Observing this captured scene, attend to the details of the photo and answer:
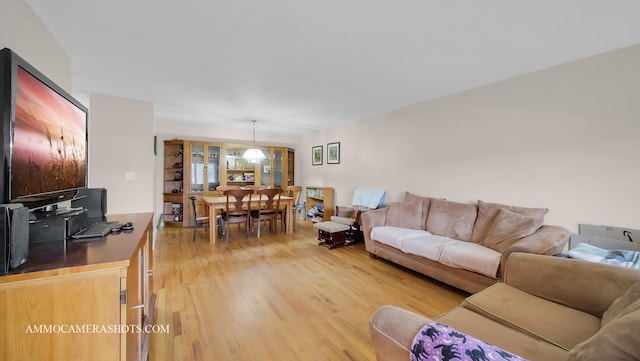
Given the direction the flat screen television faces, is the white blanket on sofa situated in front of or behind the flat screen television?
in front

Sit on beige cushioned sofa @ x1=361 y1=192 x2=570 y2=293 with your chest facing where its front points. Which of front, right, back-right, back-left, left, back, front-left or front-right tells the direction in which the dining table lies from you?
front-right

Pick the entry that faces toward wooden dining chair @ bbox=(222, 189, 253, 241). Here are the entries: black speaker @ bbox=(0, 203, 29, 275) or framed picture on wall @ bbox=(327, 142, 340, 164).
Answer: the framed picture on wall

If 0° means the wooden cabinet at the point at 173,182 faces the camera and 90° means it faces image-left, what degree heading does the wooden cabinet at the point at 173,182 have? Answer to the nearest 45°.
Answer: approximately 0°

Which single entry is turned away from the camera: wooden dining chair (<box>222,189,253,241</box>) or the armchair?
the wooden dining chair

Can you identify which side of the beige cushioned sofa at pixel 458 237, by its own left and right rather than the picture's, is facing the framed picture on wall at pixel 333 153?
right

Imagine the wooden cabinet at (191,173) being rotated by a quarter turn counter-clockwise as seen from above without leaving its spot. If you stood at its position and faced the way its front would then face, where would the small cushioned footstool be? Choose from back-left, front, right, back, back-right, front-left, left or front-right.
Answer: front-right

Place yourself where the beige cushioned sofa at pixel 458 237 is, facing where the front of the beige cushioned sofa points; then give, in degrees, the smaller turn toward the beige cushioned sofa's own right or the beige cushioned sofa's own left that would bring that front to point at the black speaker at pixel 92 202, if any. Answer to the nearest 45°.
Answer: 0° — it already faces it

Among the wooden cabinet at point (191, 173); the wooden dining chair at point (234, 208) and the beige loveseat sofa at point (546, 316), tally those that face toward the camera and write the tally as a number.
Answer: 1

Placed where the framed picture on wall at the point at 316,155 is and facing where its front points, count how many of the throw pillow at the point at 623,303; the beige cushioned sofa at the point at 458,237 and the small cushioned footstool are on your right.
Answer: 0

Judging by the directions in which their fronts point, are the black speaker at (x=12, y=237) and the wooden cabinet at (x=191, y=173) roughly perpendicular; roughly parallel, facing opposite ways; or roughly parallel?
roughly perpendicular

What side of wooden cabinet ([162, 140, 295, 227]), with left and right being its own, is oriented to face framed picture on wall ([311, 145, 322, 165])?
left

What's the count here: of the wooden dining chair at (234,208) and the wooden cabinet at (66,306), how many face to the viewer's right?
1

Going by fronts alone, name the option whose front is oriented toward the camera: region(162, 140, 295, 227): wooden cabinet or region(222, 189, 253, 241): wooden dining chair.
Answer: the wooden cabinet

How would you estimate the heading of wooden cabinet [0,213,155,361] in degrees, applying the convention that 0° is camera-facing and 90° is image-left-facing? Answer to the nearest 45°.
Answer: approximately 270°

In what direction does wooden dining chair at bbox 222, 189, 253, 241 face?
away from the camera

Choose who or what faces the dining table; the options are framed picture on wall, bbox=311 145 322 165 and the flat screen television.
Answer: the framed picture on wall
